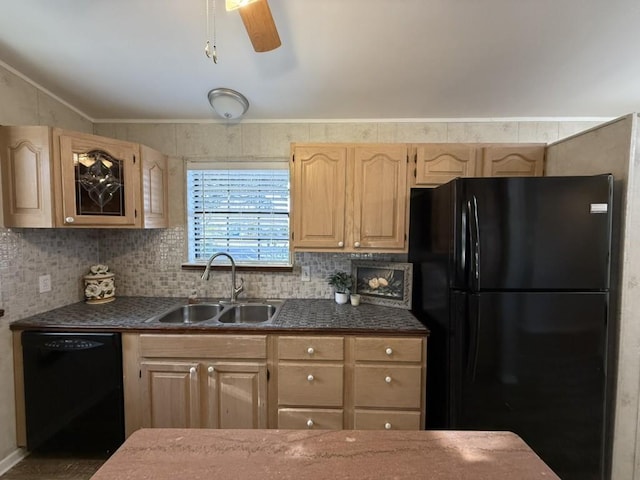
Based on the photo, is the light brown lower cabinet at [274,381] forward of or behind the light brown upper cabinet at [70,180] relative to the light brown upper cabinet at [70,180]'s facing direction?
forward

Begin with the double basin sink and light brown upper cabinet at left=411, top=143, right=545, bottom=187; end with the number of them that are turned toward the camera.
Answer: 2

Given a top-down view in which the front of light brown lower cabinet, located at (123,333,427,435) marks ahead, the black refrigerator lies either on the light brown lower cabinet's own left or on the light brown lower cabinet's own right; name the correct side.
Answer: on the light brown lower cabinet's own left

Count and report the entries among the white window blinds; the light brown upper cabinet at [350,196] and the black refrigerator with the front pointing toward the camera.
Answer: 3

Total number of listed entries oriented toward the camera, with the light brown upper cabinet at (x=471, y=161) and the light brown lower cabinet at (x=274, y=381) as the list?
2

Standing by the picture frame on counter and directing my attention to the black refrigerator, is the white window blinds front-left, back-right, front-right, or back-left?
back-right

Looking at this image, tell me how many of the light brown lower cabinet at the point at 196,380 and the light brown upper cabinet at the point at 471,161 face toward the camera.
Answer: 2

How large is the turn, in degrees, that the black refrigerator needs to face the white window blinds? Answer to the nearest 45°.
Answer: approximately 90° to its right

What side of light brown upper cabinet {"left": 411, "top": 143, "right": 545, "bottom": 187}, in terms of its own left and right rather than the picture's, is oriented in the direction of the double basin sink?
right
